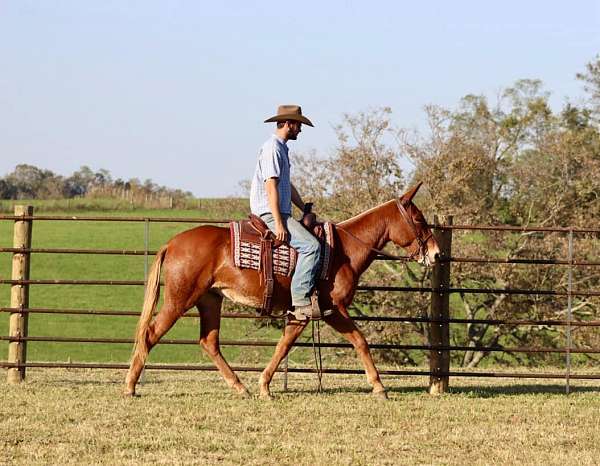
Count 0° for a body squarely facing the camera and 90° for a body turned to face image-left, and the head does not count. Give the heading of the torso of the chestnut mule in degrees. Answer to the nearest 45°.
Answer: approximately 270°

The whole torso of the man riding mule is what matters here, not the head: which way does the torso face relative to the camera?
to the viewer's right
